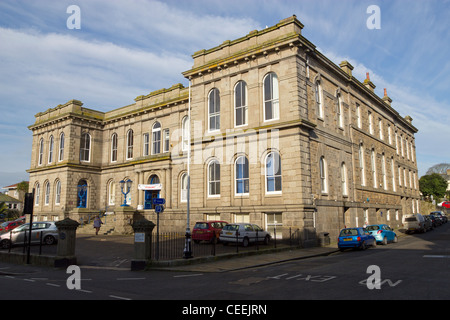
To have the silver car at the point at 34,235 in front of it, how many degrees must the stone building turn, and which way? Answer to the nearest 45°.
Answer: approximately 45° to its right

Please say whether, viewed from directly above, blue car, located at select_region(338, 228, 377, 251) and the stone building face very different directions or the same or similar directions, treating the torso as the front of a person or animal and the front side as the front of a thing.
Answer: very different directions

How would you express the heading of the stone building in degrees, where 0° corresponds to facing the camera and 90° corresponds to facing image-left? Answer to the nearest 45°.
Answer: approximately 45°

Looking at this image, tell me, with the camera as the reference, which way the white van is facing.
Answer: facing away from the viewer and to the right of the viewer

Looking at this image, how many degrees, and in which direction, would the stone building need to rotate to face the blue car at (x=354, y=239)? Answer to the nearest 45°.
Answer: approximately 90° to its left

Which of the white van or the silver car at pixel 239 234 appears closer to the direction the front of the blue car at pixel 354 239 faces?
the white van

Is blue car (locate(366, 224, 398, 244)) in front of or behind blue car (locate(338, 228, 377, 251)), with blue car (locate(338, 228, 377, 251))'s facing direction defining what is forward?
in front

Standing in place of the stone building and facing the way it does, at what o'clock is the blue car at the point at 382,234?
The blue car is roughly at 8 o'clock from the stone building.

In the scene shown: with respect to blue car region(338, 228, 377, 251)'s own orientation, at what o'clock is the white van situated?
The white van is roughly at 11 o'clock from the blue car.

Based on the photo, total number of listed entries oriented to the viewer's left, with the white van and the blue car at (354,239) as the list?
0

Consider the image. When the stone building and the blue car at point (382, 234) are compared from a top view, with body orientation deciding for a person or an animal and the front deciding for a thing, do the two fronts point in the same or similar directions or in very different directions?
very different directions

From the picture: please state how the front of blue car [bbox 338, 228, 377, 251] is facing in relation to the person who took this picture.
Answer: facing away from the viewer and to the right of the viewer
